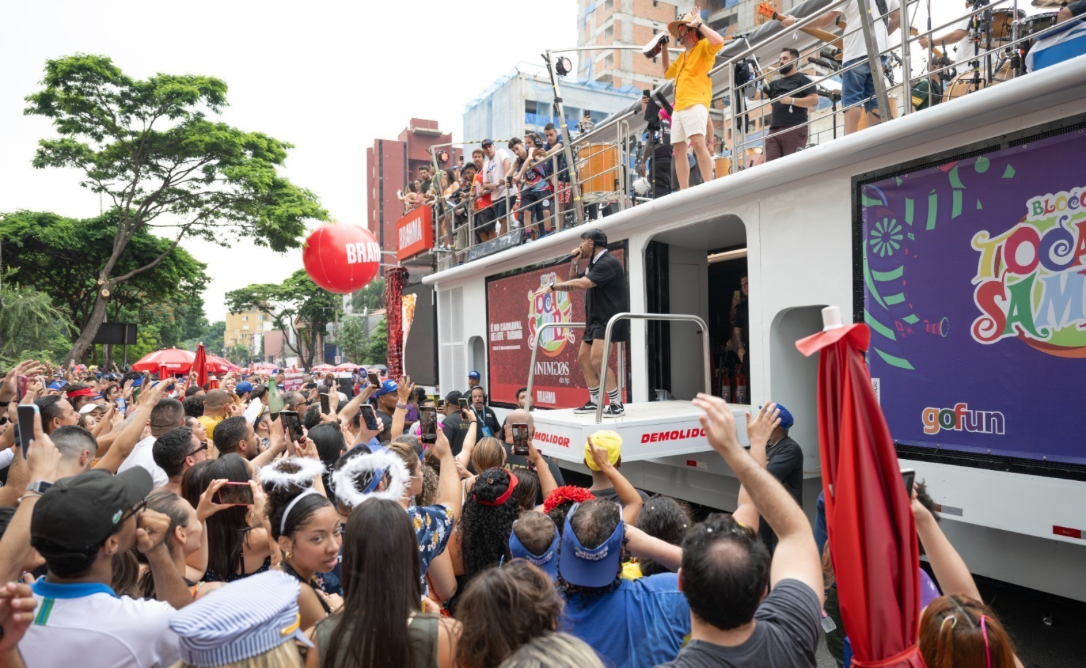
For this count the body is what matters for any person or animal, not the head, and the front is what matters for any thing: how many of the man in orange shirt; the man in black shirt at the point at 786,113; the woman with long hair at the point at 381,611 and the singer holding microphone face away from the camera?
1

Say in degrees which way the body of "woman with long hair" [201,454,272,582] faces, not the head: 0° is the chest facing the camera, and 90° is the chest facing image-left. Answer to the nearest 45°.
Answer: approximately 180°

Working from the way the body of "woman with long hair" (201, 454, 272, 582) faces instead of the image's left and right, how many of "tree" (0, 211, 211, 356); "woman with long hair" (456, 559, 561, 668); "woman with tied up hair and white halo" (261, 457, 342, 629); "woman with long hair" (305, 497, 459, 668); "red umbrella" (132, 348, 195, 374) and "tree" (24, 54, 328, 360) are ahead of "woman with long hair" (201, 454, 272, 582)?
3

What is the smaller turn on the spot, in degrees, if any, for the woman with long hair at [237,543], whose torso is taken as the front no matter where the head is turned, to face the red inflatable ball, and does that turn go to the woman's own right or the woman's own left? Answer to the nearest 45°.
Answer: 0° — they already face it

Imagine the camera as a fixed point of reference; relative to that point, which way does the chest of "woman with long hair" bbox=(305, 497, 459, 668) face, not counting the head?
away from the camera

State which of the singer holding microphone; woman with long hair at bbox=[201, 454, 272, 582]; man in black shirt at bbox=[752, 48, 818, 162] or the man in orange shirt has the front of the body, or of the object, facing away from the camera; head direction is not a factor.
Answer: the woman with long hair

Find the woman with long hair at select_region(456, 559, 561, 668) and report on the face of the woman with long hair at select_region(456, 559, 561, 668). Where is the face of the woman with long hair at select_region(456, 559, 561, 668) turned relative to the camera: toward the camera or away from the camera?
away from the camera

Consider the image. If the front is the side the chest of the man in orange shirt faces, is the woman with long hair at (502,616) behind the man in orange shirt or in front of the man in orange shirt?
in front

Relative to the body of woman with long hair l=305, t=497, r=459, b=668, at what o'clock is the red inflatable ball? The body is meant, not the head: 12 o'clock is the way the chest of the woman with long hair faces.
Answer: The red inflatable ball is roughly at 12 o'clock from the woman with long hair.

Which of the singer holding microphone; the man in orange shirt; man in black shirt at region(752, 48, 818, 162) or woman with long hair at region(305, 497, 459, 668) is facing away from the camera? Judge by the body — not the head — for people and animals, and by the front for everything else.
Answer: the woman with long hair

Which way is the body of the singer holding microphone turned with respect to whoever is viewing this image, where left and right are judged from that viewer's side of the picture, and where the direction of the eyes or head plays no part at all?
facing to the left of the viewer

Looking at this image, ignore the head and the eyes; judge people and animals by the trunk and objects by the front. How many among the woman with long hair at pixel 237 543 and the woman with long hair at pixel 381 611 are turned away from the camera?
2

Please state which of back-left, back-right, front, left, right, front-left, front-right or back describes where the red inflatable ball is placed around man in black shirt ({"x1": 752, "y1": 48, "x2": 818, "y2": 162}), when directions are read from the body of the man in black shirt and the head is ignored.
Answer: front-right

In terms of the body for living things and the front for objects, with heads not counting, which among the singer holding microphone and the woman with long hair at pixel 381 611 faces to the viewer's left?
the singer holding microphone

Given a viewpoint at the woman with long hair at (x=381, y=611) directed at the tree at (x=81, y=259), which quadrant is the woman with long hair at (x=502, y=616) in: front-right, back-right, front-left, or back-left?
back-right
